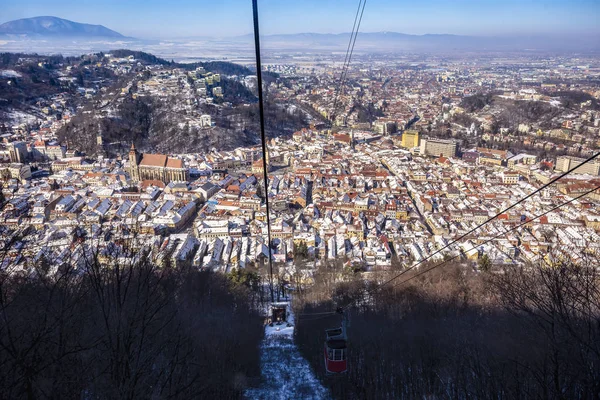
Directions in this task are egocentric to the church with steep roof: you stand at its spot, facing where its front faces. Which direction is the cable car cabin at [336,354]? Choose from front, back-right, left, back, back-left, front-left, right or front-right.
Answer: left

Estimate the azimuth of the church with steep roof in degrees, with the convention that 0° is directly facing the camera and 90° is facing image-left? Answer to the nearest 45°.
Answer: approximately 90°

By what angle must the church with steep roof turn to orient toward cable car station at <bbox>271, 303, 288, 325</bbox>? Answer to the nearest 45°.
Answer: approximately 90° to its left
